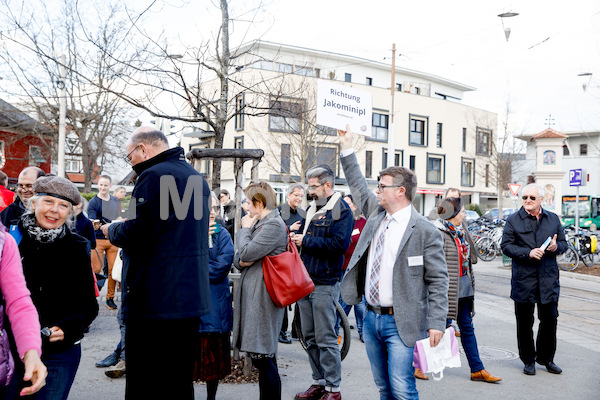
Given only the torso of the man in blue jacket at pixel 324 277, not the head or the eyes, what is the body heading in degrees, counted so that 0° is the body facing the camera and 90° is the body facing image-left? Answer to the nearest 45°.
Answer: approximately 45°

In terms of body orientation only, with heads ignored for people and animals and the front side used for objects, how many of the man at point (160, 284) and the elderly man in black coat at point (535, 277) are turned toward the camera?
1

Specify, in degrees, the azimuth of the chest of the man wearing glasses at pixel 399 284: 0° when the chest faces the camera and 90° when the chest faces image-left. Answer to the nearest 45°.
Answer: approximately 45°

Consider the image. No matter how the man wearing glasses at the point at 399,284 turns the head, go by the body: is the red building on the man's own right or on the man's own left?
on the man's own right

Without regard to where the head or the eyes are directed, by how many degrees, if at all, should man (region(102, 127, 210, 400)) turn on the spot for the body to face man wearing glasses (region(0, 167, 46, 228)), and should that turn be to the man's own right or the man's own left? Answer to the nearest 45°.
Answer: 0° — they already face them

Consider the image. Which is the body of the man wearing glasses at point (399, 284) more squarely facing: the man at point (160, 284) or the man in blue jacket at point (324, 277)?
the man

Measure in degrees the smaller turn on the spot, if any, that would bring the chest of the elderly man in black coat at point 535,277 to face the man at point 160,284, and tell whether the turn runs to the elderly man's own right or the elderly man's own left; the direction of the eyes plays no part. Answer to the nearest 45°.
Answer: approximately 45° to the elderly man's own right

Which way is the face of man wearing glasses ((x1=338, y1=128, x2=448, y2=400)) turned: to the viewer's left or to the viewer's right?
to the viewer's left
